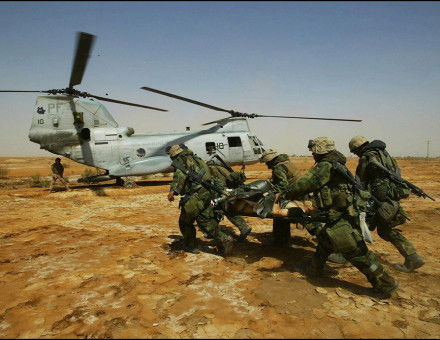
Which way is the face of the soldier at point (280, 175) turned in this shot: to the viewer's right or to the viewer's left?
to the viewer's left

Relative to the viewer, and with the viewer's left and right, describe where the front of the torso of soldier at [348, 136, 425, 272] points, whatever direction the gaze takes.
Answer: facing to the left of the viewer

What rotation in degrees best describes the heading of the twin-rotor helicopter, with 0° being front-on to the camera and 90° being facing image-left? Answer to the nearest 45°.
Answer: approximately 270°

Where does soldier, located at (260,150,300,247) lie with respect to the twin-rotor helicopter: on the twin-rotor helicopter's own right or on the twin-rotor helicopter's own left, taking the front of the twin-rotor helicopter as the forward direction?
on the twin-rotor helicopter's own right

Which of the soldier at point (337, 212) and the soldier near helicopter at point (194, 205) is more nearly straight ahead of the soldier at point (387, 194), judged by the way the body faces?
the soldier near helicopter

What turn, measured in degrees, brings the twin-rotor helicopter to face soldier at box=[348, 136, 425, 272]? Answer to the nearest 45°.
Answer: approximately 45° to its right

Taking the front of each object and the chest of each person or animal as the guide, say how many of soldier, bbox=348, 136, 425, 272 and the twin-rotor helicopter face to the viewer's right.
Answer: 1

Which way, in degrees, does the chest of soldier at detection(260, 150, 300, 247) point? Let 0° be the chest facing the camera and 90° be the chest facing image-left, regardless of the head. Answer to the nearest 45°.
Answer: approximately 90°

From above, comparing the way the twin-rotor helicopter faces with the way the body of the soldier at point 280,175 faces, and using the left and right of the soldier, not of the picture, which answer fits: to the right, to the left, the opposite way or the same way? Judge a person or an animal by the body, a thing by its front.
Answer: the opposite way

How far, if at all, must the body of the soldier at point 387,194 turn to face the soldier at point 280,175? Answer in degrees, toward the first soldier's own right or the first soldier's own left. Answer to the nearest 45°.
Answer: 0° — they already face them

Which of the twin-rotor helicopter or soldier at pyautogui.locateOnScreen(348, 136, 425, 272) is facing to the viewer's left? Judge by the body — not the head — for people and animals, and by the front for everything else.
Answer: the soldier
